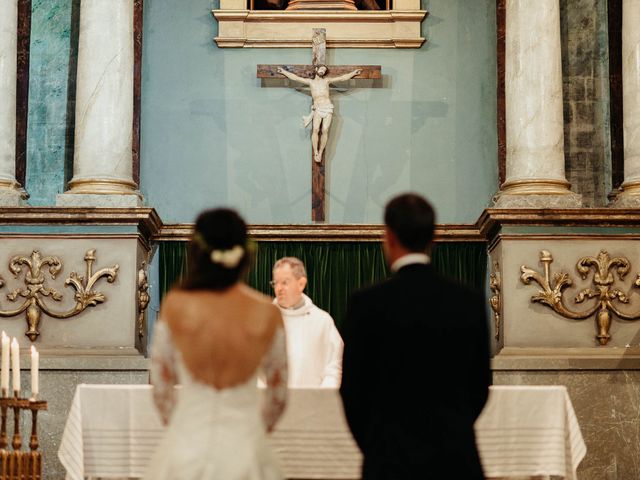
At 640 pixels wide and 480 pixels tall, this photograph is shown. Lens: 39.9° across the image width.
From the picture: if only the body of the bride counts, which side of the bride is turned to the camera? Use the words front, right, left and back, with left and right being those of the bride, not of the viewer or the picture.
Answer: back

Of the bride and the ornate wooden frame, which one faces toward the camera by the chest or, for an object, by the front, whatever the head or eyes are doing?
the ornate wooden frame

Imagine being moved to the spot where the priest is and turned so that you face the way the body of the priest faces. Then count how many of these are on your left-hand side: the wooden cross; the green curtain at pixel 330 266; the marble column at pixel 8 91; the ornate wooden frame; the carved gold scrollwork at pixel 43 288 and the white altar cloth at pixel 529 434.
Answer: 1

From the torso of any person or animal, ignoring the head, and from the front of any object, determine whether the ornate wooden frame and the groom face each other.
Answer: yes

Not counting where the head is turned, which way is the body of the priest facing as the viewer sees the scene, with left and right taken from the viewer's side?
facing the viewer and to the left of the viewer

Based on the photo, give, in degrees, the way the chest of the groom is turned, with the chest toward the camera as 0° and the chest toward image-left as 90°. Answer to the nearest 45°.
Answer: approximately 180°

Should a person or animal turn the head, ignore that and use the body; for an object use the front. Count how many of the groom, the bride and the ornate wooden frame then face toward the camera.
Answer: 1

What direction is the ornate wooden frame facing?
toward the camera

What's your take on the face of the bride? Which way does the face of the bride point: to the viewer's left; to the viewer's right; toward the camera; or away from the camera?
away from the camera

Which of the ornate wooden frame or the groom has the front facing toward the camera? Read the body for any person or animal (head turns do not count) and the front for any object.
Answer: the ornate wooden frame

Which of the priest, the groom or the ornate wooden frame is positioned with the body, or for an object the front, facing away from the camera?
the groom

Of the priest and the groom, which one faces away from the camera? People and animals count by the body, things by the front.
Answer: the groom

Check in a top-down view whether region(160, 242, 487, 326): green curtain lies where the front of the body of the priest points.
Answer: no

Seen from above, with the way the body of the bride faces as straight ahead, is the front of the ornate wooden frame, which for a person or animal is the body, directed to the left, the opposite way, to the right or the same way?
the opposite way

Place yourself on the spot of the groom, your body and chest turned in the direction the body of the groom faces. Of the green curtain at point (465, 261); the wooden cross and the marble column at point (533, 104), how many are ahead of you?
3

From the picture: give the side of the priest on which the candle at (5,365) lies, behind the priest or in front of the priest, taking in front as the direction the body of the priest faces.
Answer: in front

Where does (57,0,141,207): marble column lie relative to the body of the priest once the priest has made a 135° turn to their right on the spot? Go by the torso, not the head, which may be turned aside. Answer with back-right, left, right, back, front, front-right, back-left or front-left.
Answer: front-left

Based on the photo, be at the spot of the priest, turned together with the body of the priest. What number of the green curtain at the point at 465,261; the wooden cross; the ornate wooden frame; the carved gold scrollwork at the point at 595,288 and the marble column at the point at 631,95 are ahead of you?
0
